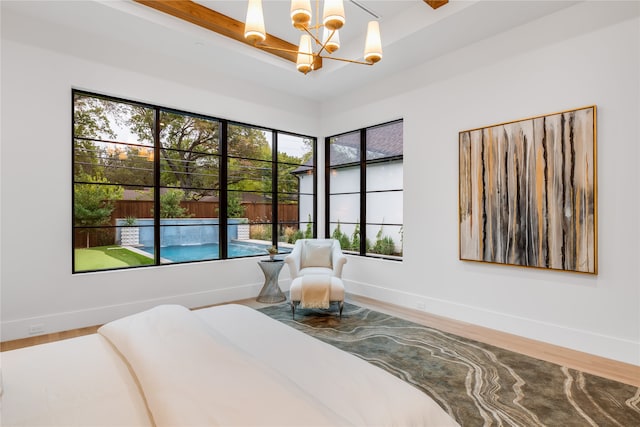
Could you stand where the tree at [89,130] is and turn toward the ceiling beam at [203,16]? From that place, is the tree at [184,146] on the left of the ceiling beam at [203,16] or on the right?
left

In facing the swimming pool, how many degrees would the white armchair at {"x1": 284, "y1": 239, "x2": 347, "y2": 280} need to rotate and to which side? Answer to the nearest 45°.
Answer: approximately 90° to its right

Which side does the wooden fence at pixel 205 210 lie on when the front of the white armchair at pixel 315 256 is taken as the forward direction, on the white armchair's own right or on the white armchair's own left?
on the white armchair's own right

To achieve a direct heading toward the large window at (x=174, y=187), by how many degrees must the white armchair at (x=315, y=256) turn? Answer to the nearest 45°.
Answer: approximately 90° to its right

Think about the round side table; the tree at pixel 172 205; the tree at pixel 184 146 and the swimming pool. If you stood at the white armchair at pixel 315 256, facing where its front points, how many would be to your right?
4

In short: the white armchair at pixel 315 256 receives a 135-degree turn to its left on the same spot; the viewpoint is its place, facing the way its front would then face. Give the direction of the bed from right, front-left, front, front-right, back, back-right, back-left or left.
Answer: back-right

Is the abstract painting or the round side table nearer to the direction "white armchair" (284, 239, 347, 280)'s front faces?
the abstract painting

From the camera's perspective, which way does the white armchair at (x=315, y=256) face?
toward the camera

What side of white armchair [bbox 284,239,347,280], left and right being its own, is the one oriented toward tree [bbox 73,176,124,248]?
right

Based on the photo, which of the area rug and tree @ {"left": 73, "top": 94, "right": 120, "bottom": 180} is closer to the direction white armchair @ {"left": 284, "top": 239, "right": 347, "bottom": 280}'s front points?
the area rug

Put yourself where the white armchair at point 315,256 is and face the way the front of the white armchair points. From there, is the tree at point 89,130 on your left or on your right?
on your right

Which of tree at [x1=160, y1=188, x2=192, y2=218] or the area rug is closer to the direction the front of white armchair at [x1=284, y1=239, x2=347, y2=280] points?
the area rug

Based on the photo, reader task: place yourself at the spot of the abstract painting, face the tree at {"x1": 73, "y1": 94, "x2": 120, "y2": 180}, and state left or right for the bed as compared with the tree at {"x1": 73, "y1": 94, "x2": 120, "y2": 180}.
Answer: left
